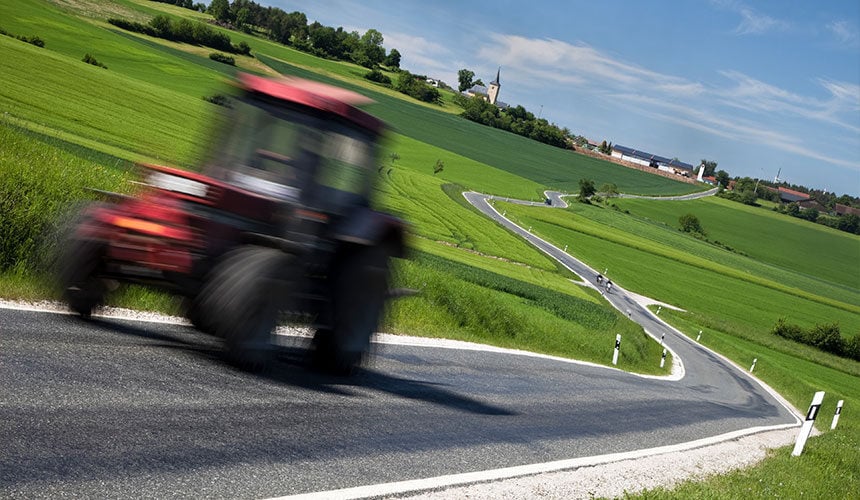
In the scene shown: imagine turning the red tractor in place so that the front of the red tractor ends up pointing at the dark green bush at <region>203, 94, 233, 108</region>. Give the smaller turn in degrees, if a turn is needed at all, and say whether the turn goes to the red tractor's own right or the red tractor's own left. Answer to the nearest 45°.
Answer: approximately 90° to the red tractor's own right

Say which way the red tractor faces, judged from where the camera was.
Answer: facing the viewer and to the left of the viewer
